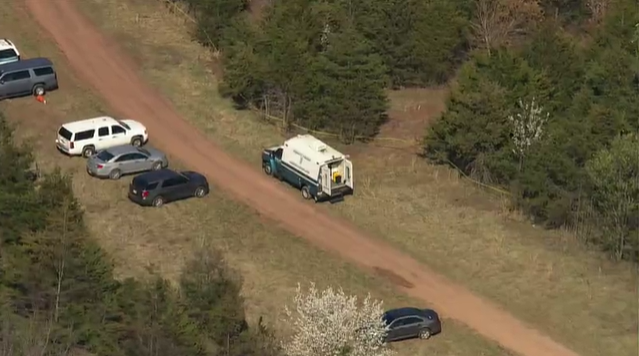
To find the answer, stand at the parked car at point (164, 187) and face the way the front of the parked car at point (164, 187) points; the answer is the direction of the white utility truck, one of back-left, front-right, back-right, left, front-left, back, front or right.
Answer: front-right

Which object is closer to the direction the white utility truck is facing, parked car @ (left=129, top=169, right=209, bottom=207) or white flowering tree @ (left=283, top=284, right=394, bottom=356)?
the parked car

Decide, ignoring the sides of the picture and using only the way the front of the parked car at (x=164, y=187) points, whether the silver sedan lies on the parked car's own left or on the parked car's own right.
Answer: on the parked car's own left

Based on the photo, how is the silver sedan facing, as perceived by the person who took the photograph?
facing away from the viewer and to the right of the viewer

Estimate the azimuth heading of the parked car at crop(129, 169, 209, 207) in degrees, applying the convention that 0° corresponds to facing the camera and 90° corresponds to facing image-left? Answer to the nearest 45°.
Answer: approximately 225°

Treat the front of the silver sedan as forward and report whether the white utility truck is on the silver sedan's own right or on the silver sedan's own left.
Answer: on the silver sedan's own right

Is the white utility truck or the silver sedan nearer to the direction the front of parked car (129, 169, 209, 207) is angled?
the white utility truck

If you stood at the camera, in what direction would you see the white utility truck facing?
facing away from the viewer and to the left of the viewer

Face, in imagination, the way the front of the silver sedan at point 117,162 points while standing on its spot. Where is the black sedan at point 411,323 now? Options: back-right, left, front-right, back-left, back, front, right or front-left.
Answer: right

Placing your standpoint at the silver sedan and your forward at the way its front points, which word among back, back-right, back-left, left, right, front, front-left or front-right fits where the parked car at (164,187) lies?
right

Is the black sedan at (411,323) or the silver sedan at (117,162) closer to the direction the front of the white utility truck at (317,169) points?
the silver sedan
